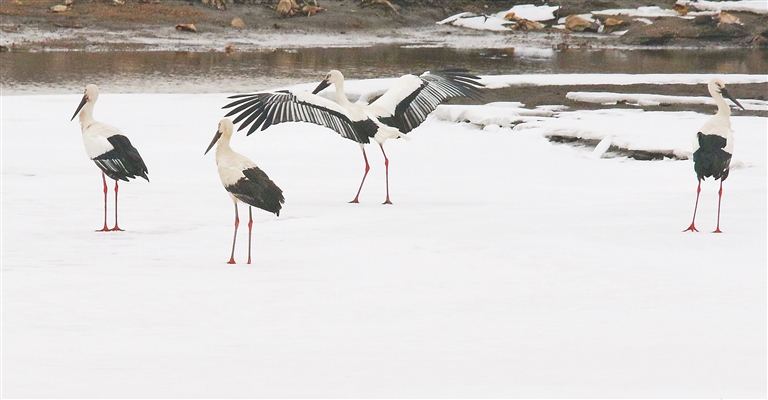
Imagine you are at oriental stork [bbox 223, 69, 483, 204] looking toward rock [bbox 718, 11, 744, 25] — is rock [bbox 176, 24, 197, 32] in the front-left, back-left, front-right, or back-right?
front-left

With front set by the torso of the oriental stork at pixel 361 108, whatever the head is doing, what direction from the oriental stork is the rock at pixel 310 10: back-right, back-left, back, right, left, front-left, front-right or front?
front-right

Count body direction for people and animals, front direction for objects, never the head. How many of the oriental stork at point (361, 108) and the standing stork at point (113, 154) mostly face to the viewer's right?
0

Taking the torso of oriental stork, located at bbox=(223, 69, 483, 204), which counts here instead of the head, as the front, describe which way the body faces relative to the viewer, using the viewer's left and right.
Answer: facing away from the viewer and to the left of the viewer

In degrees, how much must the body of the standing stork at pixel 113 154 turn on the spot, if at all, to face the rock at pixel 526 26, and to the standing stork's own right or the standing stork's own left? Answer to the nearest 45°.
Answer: approximately 135° to the standing stork's own right

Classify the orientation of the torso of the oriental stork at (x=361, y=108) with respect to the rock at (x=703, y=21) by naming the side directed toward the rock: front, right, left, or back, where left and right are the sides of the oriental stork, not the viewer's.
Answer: right

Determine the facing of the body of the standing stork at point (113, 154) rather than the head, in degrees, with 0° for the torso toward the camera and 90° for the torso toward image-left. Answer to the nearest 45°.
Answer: approximately 90°

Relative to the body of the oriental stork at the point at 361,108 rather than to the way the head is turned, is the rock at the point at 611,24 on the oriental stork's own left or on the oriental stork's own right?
on the oriental stork's own right

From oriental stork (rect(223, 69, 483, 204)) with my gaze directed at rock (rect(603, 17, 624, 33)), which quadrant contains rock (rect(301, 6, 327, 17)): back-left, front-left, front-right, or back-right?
front-left

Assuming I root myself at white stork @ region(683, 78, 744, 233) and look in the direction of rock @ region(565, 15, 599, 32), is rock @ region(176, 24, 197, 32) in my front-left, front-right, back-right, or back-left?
front-left

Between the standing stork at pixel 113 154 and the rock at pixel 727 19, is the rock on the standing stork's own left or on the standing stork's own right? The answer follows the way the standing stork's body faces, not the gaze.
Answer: on the standing stork's own right

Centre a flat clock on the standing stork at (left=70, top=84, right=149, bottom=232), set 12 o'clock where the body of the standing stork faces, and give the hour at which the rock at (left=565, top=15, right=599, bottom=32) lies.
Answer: The rock is roughly at 4 o'clock from the standing stork.

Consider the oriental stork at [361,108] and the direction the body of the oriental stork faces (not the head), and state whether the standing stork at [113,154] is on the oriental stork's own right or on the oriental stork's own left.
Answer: on the oriental stork's own left

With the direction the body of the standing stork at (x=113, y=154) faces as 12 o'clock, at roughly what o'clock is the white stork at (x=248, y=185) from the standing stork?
The white stork is roughly at 8 o'clock from the standing stork.

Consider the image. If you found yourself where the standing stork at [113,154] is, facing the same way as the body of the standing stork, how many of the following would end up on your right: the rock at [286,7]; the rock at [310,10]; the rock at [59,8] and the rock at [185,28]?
4
